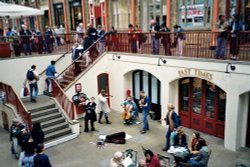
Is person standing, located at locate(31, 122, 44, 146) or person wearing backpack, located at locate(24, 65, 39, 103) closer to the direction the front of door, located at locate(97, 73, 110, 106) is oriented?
the person standing

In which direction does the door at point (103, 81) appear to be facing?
toward the camera

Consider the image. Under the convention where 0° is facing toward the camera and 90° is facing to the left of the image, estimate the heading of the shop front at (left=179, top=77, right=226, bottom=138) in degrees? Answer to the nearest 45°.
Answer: approximately 45°

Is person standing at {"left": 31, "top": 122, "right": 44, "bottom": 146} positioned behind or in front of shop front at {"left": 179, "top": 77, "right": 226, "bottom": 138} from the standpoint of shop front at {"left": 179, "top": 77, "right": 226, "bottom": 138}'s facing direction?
in front

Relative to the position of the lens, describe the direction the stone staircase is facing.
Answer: facing the viewer and to the right of the viewer

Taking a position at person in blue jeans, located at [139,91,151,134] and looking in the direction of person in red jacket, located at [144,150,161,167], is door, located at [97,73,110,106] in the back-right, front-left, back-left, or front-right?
back-right

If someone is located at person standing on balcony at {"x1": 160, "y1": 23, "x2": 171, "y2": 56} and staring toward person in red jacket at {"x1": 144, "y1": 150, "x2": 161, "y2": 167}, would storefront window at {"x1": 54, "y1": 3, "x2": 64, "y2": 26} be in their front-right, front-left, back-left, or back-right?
back-right

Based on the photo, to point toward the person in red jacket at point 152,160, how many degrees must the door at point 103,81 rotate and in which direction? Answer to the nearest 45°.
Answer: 0° — it already faces them

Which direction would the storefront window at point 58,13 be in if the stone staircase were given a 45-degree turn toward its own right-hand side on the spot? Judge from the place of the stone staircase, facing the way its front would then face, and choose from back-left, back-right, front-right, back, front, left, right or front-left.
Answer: back

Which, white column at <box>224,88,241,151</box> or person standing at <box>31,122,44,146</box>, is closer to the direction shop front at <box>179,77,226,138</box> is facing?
the person standing
